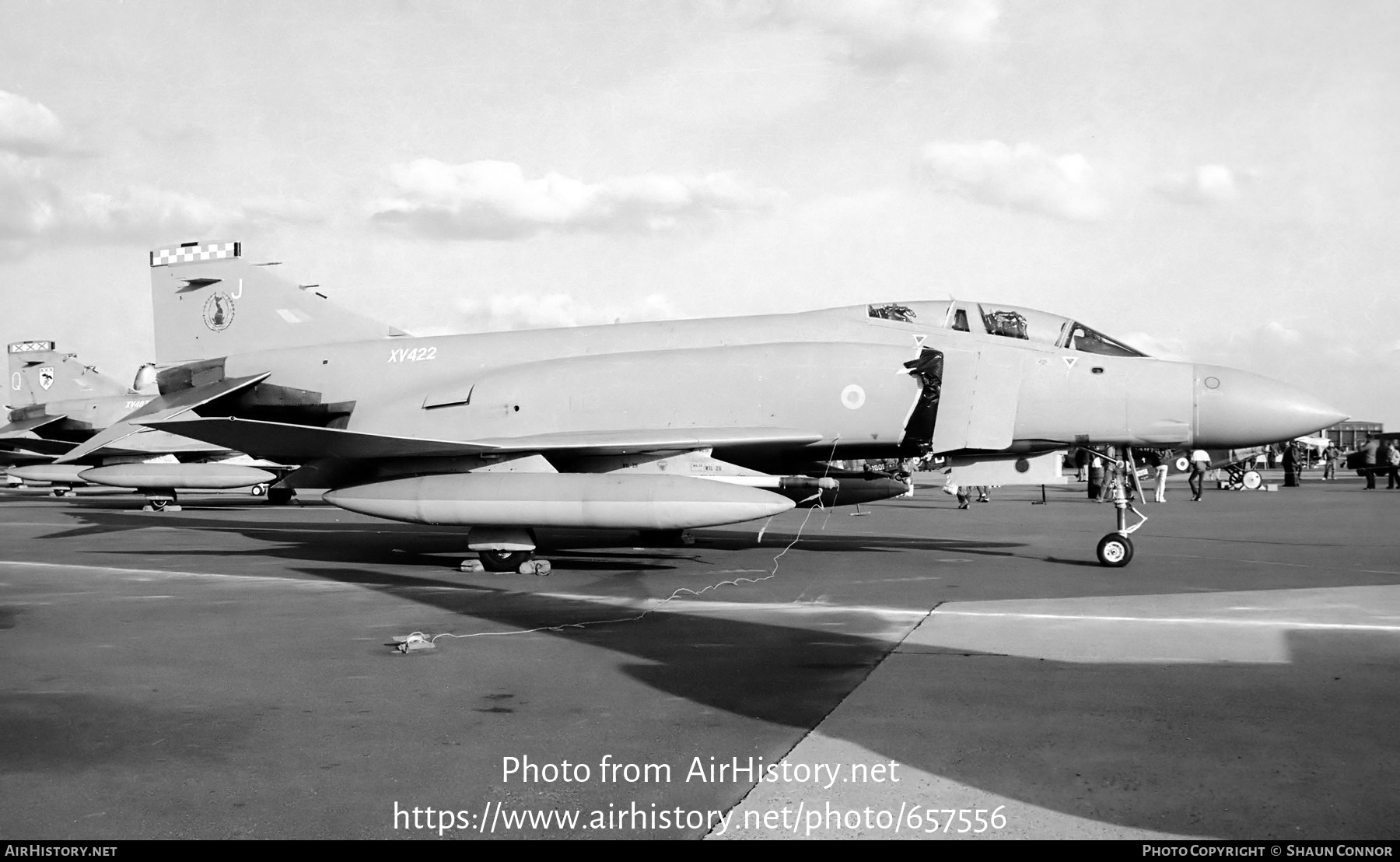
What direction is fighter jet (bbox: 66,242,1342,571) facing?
to the viewer's right

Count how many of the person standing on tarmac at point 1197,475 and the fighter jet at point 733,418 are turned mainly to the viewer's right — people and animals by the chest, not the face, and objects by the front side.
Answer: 1

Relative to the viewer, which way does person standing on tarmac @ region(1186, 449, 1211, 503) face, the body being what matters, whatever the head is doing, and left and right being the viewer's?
facing away from the viewer

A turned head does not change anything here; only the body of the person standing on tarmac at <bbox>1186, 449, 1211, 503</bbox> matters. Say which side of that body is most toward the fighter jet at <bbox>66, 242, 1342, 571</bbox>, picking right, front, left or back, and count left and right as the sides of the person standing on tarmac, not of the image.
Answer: back

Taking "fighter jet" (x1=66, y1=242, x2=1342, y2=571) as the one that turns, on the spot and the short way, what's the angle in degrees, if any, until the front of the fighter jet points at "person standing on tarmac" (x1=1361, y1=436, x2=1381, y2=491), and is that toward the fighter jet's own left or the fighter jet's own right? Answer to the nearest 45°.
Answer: approximately 45° to the fighter jet's own left

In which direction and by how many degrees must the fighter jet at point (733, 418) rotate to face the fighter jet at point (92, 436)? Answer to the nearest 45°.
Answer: approximately 135° to its left
